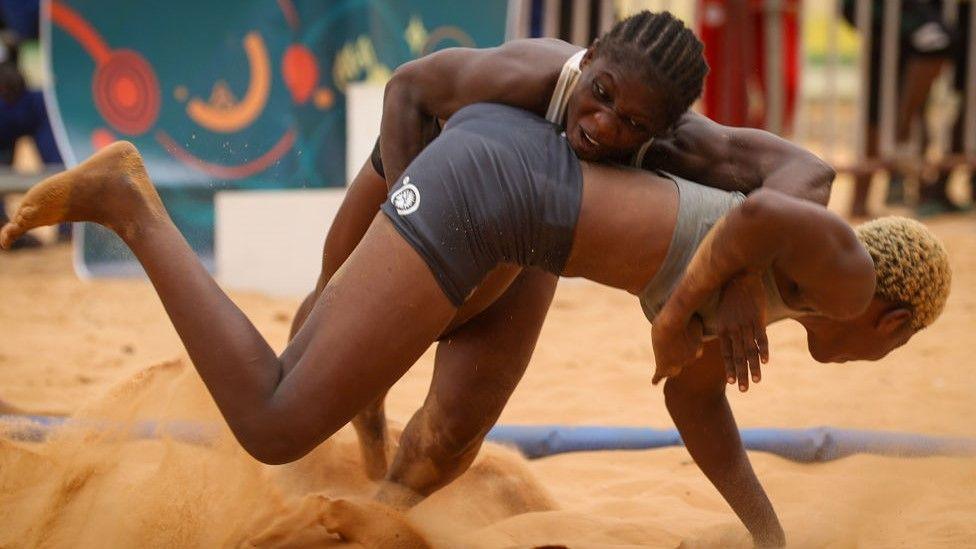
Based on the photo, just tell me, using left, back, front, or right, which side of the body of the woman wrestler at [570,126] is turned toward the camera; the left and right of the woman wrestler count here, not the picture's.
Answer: front

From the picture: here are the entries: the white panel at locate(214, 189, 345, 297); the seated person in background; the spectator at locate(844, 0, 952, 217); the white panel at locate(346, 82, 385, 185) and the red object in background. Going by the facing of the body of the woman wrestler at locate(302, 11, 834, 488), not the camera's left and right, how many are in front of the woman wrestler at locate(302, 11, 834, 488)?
0

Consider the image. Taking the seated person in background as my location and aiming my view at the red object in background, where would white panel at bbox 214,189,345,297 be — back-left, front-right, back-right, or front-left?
front-right

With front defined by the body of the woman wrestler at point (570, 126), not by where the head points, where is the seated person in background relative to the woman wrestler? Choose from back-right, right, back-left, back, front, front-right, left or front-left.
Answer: back-right

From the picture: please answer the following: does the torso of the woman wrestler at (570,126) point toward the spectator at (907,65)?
no

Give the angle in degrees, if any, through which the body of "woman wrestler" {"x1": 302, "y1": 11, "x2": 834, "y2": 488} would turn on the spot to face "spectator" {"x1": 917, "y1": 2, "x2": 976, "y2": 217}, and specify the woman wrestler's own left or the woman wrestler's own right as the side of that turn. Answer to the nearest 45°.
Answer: approximately 135° to the woman wrestler's own left

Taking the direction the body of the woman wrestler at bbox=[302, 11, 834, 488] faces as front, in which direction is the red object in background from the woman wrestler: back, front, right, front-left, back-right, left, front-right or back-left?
back

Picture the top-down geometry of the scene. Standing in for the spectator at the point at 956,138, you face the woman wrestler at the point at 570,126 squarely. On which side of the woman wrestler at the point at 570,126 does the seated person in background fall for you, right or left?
right

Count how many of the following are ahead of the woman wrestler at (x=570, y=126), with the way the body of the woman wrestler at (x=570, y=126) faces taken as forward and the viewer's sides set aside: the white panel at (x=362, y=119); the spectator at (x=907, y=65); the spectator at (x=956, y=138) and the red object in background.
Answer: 0

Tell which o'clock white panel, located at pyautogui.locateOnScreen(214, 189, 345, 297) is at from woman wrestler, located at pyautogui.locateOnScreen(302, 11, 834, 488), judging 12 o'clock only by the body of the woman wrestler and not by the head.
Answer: The white panel is roughly at 5 o'clock from the woman wrestler.

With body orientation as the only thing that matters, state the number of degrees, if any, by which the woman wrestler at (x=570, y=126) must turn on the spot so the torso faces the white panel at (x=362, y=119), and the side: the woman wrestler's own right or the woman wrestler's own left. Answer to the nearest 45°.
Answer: approximately 180°
